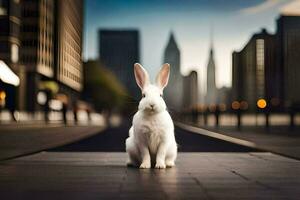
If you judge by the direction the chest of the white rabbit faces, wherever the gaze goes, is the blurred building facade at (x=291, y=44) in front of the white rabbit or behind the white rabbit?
behind

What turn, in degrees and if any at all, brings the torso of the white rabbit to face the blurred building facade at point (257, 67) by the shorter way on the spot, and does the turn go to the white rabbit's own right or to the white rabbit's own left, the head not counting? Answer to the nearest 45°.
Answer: approximately 180°

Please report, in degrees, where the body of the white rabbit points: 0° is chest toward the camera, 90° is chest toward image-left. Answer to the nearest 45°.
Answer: approximately 0°
